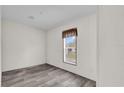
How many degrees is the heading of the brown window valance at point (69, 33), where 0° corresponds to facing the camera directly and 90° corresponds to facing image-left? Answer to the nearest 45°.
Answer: approximately 45°
